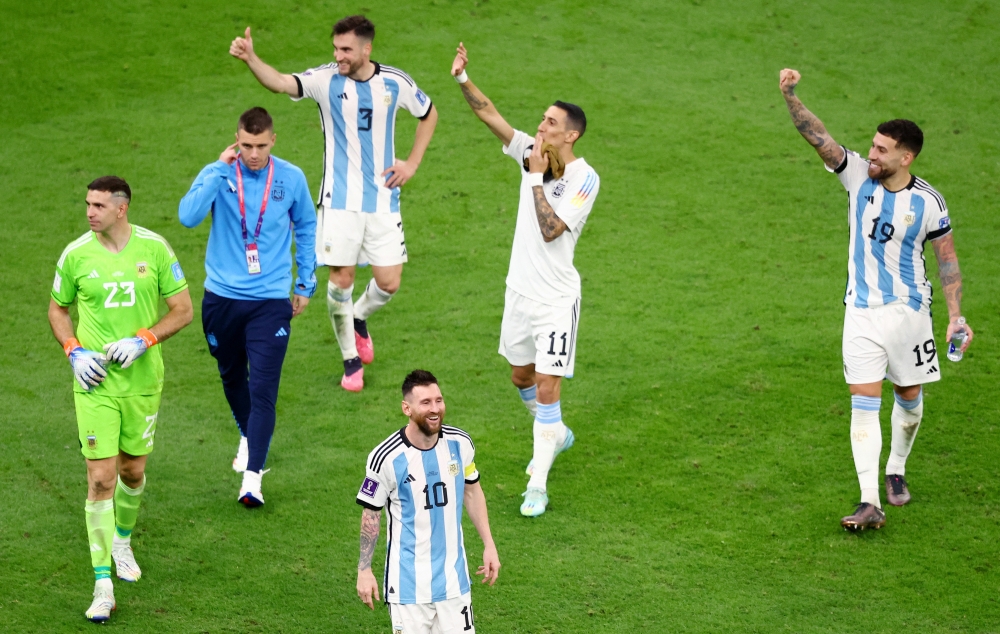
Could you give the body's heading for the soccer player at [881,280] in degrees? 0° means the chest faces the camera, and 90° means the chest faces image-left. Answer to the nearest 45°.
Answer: approximately 45°

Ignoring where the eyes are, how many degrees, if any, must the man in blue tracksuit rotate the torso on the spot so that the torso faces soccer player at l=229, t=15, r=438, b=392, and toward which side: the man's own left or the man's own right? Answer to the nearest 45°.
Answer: approximately 135° to the man's own left

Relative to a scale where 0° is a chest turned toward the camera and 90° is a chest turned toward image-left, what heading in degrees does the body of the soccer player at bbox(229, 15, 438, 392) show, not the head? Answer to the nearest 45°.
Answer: approximately 0°

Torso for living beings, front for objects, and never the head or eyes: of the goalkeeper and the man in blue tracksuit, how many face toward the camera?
2

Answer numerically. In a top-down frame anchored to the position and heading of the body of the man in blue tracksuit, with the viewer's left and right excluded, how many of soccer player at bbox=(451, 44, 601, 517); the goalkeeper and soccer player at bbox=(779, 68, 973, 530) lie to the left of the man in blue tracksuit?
2

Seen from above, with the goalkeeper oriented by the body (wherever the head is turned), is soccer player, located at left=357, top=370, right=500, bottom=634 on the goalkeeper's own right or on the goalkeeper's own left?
on the goalkeeper's own left

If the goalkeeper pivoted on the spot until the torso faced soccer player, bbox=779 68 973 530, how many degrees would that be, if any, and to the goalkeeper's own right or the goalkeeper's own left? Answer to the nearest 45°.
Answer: approximately 90° to the goalkeeper's own left

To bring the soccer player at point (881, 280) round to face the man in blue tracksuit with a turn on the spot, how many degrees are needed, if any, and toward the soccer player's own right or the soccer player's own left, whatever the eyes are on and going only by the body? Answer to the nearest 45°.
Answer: approximately 45° to the soccer player's own right

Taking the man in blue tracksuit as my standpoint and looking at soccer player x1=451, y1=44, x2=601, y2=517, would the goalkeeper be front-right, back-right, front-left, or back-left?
back-right
